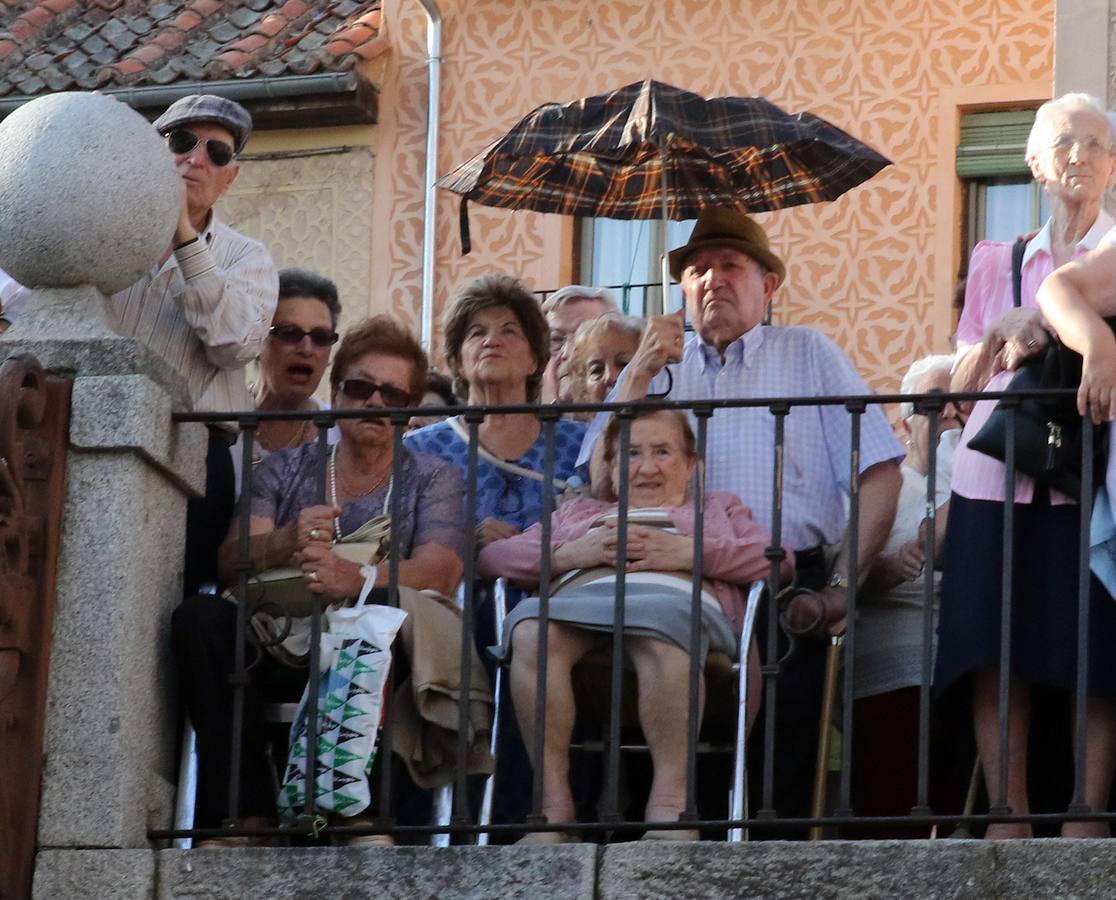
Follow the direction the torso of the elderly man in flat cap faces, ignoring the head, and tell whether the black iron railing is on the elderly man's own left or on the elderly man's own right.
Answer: on the elderly man's own left

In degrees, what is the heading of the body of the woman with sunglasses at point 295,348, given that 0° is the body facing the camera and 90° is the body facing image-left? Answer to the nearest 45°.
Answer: approximately 0°

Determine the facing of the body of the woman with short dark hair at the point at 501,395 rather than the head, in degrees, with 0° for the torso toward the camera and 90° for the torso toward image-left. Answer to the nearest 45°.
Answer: approximately 0°

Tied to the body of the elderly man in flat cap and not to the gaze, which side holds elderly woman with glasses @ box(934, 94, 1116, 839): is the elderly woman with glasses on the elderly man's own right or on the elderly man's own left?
on the elderly man's own left

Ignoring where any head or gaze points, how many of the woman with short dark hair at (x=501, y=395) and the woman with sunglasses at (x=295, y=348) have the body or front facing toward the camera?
2
